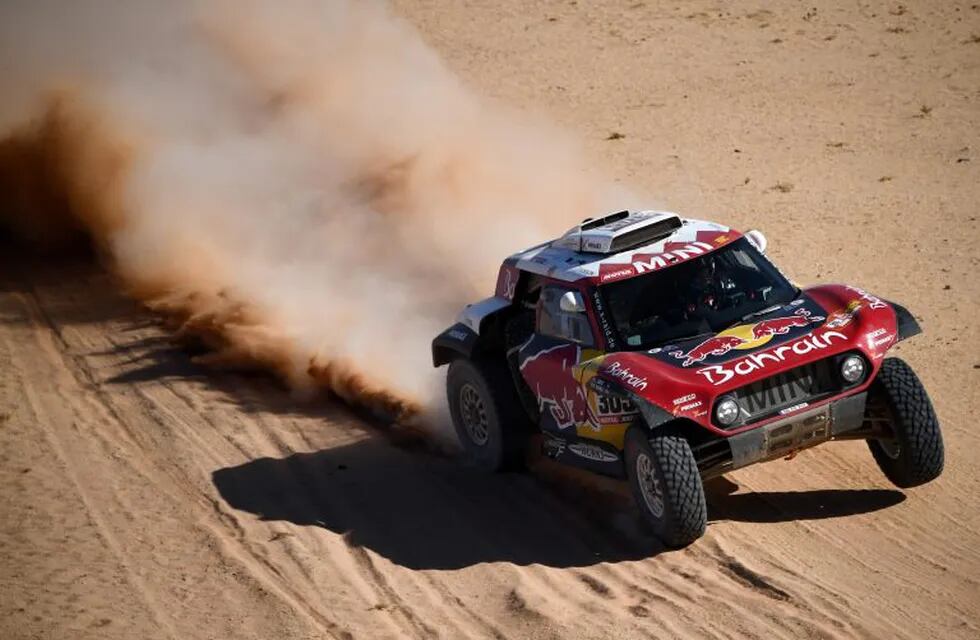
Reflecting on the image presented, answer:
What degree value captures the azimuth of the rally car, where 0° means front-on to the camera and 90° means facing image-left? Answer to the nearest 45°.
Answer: approximately 315°

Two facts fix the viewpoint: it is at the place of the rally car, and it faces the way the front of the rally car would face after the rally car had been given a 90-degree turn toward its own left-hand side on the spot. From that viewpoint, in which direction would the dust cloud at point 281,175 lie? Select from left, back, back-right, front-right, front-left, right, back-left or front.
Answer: left
